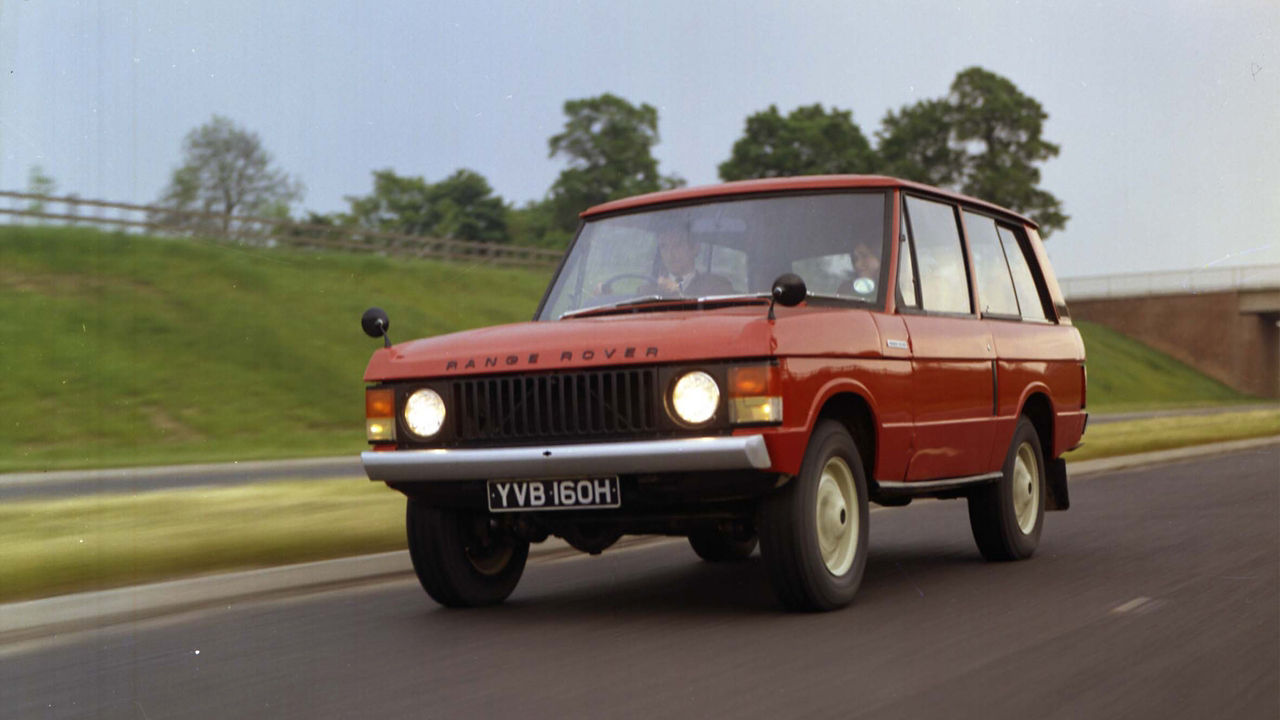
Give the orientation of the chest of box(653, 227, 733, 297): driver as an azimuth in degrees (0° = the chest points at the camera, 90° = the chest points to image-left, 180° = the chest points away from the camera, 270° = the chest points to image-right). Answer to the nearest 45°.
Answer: approximately 45°

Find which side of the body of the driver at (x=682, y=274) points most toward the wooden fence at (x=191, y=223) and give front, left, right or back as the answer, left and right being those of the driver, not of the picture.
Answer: right

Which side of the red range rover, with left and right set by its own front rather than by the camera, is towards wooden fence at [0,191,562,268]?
right
